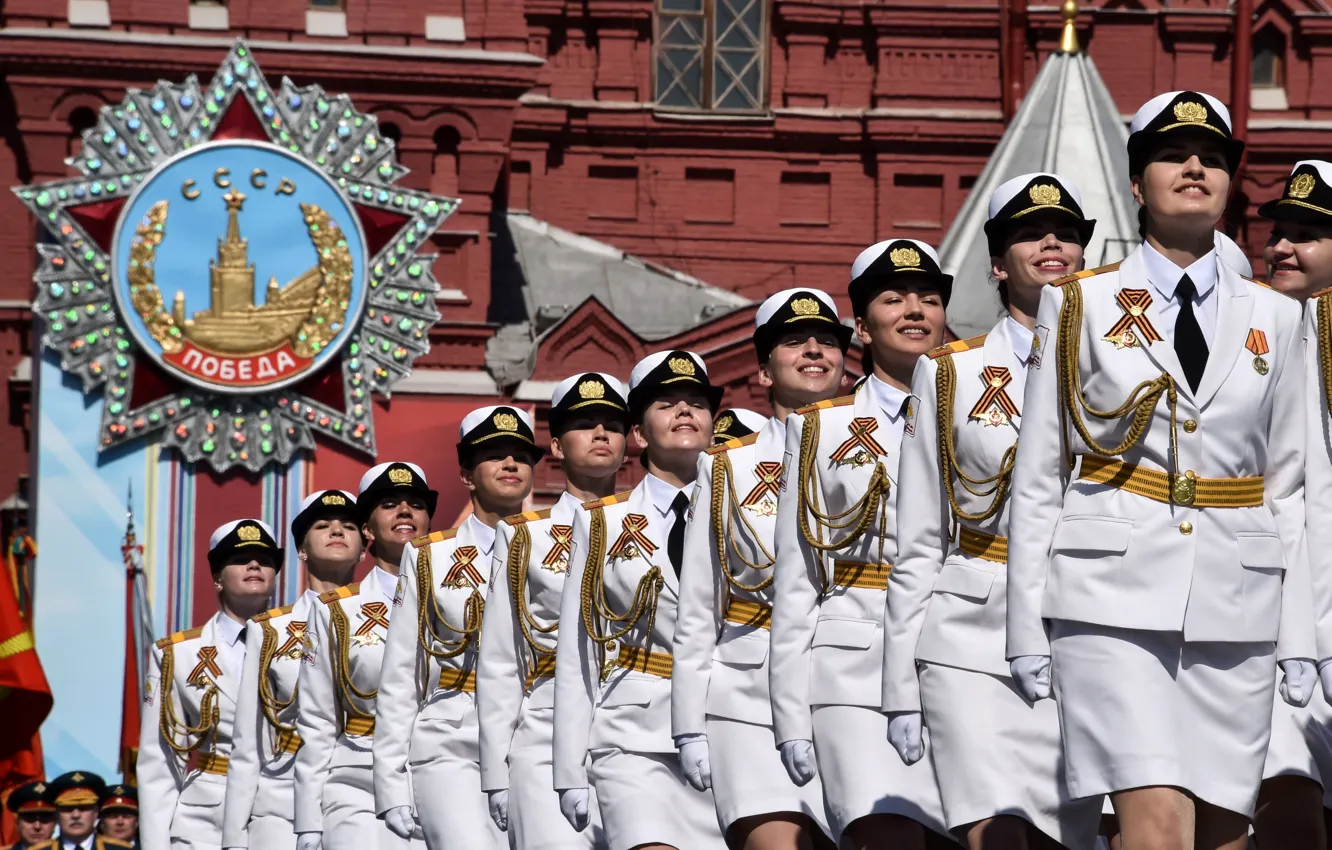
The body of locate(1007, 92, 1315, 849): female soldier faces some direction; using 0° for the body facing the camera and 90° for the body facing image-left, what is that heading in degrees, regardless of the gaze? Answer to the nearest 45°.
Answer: approximately 0°
